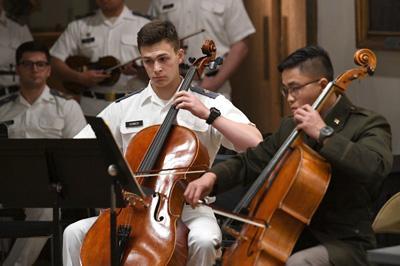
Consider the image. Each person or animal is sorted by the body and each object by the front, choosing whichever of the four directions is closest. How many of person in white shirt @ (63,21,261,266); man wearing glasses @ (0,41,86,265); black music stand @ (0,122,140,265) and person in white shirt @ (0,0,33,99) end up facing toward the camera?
3

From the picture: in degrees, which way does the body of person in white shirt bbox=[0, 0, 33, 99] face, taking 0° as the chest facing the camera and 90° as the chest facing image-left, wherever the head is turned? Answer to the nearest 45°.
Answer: approximately 0°

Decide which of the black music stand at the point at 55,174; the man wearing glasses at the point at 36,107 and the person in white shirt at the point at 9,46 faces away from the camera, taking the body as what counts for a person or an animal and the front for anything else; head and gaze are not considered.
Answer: the black music stand

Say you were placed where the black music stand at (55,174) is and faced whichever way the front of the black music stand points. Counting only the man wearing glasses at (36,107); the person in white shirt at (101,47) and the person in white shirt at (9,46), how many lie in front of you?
3

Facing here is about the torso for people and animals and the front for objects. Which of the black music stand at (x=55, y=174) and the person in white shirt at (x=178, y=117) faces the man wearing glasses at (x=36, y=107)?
the black music stand

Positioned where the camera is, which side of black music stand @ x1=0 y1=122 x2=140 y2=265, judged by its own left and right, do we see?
back

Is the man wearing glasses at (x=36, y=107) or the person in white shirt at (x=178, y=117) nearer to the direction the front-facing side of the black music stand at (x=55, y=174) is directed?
the man wearing glasses
